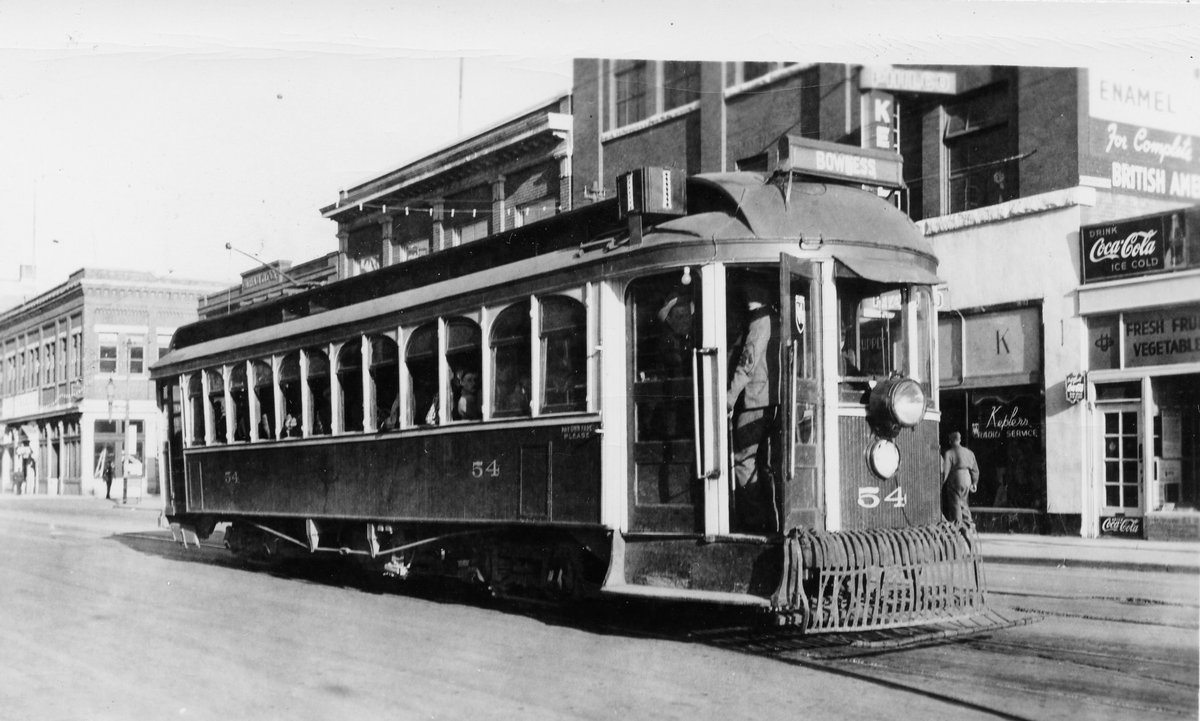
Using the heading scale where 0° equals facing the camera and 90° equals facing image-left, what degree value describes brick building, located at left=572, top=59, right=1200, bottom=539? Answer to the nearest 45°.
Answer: approximately 45°

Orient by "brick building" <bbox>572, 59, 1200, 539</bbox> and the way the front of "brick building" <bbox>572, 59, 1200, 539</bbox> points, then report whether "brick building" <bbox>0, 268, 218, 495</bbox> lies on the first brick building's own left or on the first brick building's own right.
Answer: on the first brick building's own right

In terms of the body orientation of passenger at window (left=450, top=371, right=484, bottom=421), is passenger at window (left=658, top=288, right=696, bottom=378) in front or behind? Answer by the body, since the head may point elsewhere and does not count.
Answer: in front

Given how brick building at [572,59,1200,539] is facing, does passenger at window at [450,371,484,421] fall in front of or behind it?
in front

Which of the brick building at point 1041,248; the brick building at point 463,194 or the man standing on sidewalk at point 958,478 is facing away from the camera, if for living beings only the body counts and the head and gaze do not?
the man standing on sidewalk

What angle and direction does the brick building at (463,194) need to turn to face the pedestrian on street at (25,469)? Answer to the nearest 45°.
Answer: approximately 90° to its right

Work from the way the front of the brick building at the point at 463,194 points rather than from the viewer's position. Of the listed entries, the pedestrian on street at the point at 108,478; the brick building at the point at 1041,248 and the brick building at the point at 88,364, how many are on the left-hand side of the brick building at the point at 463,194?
1

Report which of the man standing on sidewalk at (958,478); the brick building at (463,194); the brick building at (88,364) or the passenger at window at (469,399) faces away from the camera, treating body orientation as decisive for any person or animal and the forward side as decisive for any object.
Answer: the man standing on sidewalk

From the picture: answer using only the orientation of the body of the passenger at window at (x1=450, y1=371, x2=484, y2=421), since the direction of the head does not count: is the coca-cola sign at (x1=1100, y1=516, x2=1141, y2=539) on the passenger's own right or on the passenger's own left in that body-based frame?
on the passenger's own left

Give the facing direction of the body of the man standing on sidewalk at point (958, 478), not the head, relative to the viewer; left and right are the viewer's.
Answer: facing away from the viewer

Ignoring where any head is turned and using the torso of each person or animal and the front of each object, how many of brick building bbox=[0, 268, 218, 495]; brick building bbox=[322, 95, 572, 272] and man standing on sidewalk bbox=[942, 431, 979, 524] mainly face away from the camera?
1

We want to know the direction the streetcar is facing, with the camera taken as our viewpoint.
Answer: facing the viewer and to the right of the viewer

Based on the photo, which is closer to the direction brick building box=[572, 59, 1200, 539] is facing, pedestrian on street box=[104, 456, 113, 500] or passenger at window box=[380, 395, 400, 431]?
the passenger at window
